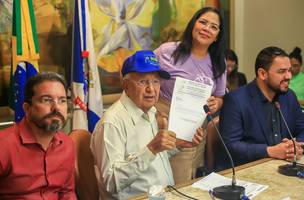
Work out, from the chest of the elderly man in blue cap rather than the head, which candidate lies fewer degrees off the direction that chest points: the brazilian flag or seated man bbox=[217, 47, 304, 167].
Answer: the seated man

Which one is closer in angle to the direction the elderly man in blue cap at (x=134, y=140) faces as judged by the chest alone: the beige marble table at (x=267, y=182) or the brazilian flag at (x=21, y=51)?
the beige marble table

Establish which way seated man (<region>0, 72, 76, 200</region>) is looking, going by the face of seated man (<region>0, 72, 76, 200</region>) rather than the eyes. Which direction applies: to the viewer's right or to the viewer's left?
to the viewer's right

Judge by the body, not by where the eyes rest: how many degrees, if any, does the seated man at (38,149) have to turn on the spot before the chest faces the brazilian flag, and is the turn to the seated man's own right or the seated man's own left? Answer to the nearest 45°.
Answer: approximately 135° to the seated man's own left

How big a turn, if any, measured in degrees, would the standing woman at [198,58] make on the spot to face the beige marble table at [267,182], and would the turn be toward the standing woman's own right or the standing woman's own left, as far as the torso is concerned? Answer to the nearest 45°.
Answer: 0° — they already face it

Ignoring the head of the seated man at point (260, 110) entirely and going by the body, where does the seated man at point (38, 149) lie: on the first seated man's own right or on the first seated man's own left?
on the first seated man's own right

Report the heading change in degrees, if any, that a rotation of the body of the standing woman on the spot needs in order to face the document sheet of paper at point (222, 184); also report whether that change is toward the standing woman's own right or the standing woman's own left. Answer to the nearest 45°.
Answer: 0° — they already face it

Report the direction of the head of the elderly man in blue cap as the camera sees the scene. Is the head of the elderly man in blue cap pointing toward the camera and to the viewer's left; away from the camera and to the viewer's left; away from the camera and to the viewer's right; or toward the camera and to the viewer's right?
toward the camera and to the viewer's right
